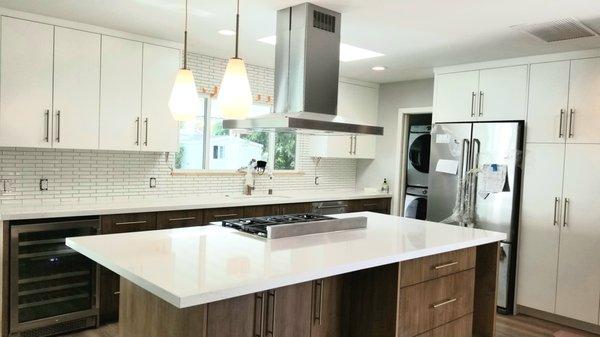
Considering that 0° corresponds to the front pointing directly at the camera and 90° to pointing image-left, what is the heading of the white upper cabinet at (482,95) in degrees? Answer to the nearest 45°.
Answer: approximately 45°

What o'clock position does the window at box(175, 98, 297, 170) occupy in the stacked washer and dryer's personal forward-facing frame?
The window is roughly at 2 o'clock from the stacked washer and dryer.

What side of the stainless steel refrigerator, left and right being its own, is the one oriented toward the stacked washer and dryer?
right

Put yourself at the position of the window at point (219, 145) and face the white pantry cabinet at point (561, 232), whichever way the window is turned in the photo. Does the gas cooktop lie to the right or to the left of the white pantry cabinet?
right
